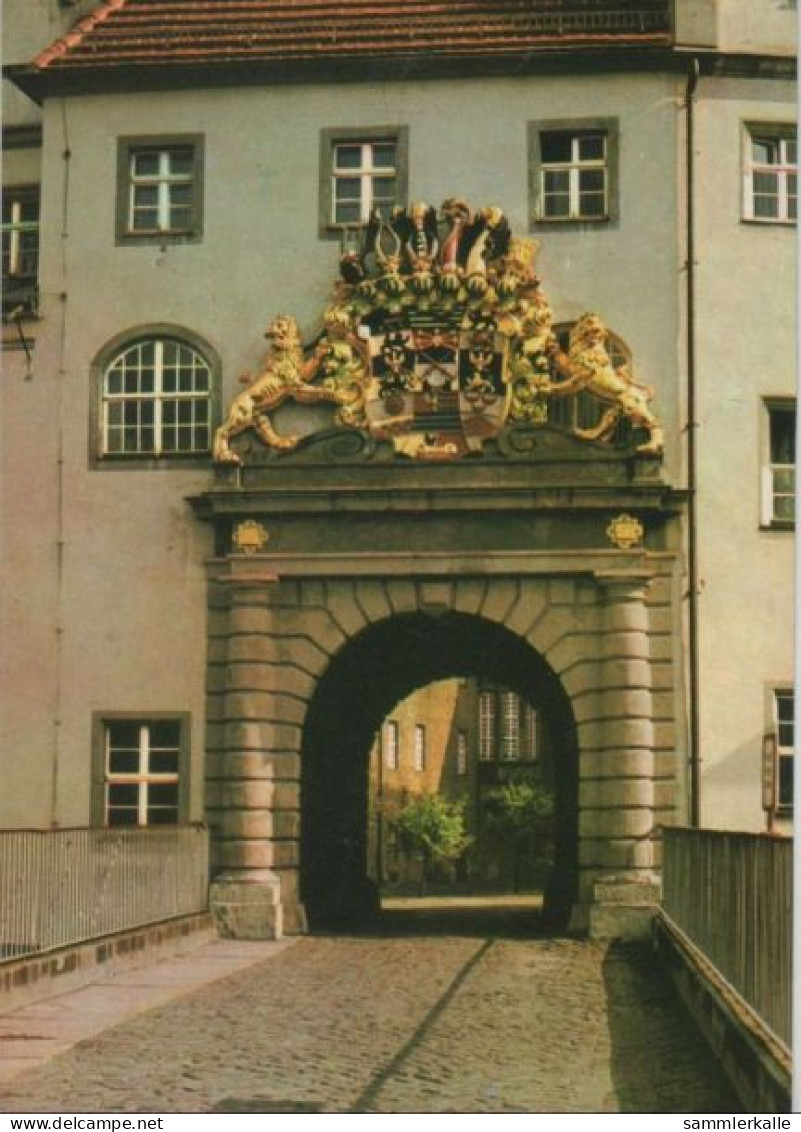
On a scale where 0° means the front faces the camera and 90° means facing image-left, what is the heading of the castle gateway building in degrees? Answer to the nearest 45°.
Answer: approximately 0°
